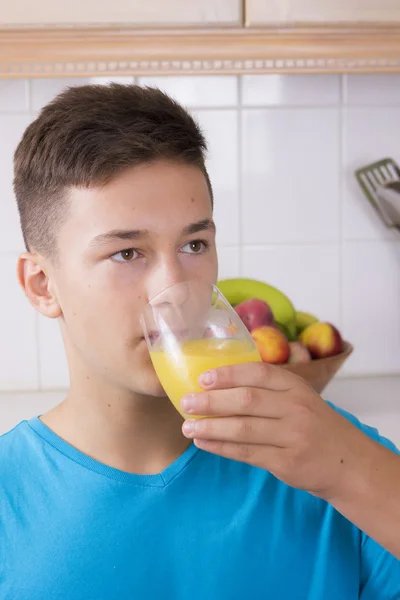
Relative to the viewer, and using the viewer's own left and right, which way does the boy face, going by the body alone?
facing the viewer and to the right of the viewer

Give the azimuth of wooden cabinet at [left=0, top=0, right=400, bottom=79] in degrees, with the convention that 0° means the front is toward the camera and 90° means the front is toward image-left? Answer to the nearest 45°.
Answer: approximately 0°

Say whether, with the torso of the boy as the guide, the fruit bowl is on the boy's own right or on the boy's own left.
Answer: on the boy's own left

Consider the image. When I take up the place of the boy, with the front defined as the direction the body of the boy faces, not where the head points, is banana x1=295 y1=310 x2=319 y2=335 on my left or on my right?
on my left

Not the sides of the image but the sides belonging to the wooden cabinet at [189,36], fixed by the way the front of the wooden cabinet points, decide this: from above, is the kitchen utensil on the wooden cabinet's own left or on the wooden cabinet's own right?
on the wooden cabinet's own left

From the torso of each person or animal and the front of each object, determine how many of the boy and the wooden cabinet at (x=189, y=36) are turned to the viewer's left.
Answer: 0

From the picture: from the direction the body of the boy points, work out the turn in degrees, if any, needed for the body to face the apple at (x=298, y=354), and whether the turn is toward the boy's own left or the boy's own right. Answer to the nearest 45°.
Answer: approximately 90° to the boy's own left

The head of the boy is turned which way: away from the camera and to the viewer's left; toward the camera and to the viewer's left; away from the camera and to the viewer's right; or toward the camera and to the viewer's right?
toward the camera and to the viewer's right
